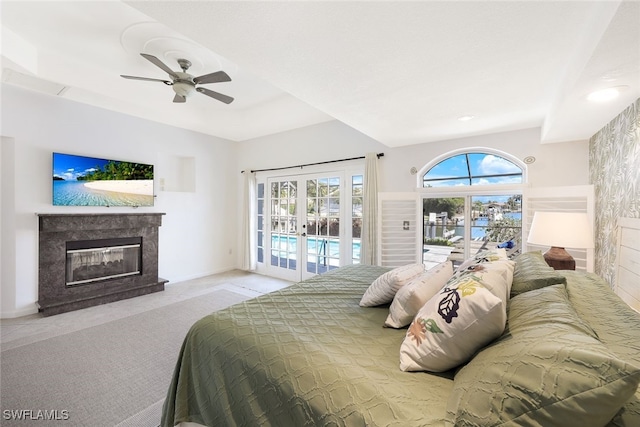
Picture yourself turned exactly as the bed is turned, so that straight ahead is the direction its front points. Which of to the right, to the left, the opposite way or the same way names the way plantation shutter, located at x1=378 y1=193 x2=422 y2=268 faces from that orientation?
to the left

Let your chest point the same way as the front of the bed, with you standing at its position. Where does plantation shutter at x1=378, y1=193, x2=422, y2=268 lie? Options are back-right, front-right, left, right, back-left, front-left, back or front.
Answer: right

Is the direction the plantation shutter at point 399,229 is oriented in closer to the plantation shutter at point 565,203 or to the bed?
the bed

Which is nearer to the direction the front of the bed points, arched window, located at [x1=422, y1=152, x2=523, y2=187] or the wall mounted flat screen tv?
the wall mounted flat screen tv

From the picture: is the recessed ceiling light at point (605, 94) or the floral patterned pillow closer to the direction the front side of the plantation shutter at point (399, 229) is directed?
the floral patterned pillow

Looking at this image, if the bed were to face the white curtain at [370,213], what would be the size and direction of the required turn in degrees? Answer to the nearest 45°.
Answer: approximately 90° to its right

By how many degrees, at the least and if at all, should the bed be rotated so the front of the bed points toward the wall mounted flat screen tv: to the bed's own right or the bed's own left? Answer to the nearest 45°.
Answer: approximately 45° to the bed's own right

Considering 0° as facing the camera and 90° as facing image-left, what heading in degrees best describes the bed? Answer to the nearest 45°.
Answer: approximately 90°

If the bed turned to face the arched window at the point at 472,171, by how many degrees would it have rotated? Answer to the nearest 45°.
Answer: approximately 90° to its right

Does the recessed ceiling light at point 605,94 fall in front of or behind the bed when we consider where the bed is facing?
behind

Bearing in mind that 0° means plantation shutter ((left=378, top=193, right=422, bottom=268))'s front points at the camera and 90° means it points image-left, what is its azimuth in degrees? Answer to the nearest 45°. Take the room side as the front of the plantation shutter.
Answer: approximately 0°

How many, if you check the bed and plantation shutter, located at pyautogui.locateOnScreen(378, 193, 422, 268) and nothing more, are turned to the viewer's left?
1
